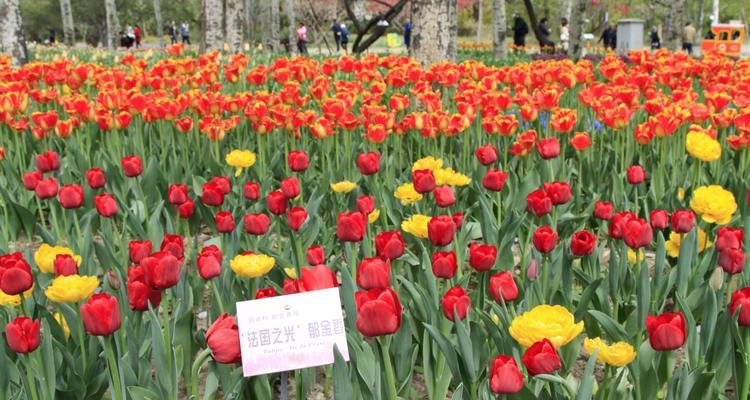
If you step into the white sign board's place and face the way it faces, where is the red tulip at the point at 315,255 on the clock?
The red tulip is roughly at 6 o'clock from the white sign board.

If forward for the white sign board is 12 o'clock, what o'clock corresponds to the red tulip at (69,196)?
The red tulip is roughly at 5 o'clock from the white sign board.

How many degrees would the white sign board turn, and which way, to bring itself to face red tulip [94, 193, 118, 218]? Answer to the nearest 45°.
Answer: approximately 135° to its right

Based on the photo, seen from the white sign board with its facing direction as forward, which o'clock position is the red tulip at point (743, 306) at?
The red tulip is roughly at 9 o'clock from the white sign board.

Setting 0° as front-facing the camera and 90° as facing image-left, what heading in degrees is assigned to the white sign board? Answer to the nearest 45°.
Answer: approximately 0°

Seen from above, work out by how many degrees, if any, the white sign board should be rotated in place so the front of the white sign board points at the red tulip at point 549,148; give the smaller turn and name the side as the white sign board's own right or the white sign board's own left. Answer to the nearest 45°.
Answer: approximately 135° to the white sign board's own left

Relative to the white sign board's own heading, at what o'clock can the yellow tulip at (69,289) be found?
The yellow tulip is roughly at 4 o'clock from the white sign board.

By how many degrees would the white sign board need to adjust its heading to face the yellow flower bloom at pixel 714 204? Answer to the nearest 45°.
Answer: approximately 135° to its left

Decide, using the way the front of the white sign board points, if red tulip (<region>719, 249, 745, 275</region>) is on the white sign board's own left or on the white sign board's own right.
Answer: on the white sign board's own left

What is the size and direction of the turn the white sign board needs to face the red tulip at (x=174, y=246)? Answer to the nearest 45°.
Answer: approximately 135° to its right

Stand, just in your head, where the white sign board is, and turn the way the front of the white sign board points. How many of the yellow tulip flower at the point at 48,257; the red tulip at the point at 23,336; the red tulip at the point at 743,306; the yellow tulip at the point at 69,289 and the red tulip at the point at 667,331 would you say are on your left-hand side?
2

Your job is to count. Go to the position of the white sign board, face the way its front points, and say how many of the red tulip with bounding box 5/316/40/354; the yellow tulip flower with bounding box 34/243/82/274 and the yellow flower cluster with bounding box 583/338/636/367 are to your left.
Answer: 1

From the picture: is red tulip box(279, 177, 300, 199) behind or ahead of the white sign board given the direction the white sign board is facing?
behind

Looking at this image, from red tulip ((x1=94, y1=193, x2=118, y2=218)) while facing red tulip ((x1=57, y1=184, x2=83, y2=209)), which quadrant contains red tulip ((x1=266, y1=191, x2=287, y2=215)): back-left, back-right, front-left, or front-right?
back-right

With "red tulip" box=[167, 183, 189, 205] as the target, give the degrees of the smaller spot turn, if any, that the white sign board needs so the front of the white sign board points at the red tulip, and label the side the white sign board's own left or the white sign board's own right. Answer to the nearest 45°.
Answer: approximately 180°

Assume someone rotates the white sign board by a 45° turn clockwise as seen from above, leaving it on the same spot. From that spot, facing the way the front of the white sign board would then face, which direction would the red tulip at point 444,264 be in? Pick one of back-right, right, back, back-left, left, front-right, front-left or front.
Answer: back

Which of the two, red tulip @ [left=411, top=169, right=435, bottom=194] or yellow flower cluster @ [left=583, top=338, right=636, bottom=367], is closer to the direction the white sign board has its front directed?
the yellow flower cluster
